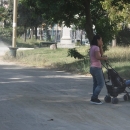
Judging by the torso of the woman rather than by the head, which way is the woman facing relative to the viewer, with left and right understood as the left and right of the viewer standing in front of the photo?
facing to the right of the viewer

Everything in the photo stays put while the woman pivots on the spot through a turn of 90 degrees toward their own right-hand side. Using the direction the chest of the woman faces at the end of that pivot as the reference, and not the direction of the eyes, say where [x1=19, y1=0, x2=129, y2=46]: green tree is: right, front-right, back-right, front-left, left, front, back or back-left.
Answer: back
